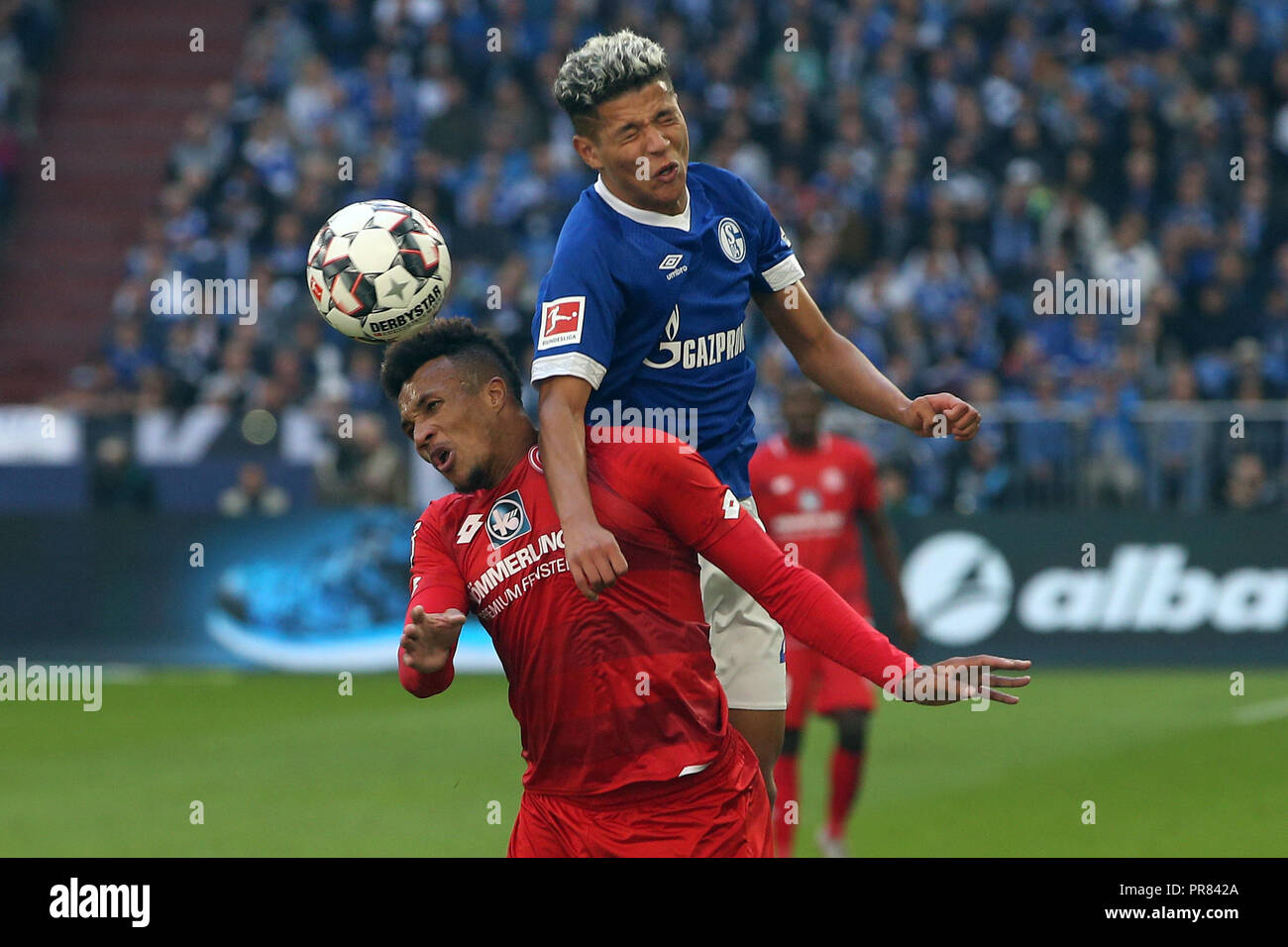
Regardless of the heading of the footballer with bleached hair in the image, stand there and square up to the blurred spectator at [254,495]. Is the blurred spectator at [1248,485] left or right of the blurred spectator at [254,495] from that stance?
right

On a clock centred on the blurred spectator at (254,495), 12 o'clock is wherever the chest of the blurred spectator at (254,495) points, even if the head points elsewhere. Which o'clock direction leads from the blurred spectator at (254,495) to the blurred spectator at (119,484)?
the blurred spectator at (119,484) is roughly at 4 o'clock from the blurred spectator at (254,495).

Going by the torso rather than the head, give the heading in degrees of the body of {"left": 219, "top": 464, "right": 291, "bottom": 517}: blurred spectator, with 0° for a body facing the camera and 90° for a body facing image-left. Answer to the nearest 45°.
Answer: approximately 0°

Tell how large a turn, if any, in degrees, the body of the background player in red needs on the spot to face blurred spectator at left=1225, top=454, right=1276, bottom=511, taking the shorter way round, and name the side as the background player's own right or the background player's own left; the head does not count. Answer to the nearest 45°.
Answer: approximately 135° to the background player's own left

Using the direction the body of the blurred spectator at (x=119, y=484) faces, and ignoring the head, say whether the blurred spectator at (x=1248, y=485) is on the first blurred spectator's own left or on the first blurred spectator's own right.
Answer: on the first blurred spectator's own left

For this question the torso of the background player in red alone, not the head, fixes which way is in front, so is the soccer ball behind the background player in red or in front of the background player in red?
in front

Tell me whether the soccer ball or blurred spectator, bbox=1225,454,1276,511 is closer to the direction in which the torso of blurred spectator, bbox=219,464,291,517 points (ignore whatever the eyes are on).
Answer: the soccer ball

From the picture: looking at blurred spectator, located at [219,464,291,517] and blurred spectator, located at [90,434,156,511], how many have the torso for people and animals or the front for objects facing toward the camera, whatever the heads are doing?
2

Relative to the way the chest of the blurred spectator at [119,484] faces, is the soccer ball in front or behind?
in front
